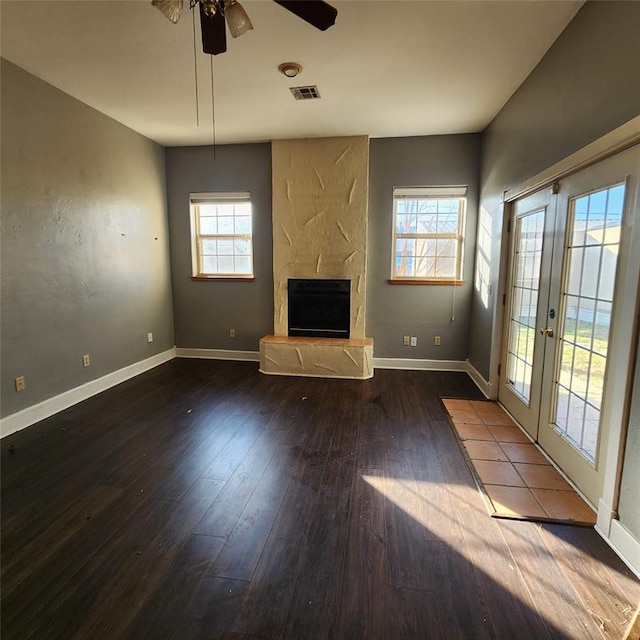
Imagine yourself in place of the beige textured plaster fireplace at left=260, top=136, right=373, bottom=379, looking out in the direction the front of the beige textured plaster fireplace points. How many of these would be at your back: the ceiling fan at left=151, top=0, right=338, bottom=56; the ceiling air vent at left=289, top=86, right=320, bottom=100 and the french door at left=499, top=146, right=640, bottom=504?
0

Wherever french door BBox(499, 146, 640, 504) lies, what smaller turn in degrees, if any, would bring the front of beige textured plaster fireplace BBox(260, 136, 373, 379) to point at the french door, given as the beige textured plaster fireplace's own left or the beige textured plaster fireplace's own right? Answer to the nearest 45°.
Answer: approximately 45° to the beige textured plaster fireplace's own left

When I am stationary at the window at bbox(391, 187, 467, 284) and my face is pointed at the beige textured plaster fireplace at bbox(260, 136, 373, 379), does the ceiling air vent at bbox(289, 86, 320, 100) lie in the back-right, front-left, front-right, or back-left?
front-left

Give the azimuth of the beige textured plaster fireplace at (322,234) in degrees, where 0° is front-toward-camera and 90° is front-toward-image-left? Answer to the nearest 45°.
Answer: approximately 0°

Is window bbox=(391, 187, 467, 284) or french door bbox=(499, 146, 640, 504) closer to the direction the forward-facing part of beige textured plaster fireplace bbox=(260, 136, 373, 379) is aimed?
the french door

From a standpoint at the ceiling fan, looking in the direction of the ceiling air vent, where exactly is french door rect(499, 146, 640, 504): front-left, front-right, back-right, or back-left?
front-right

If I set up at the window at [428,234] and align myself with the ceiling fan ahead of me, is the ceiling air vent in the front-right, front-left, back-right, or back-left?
front-right

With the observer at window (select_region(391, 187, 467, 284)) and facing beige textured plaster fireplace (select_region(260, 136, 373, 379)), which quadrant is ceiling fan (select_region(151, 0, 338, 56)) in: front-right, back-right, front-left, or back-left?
front-left

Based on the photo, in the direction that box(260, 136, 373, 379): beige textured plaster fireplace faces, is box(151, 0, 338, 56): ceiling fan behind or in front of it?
in front

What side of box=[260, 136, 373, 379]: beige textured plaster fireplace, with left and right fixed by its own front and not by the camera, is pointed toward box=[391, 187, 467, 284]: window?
left

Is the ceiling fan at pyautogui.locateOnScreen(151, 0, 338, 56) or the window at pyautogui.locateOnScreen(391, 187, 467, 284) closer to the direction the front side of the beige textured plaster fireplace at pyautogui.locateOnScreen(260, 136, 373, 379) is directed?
the ceiling fan

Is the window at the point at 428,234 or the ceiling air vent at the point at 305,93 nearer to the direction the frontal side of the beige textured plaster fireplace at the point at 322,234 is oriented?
the ceiling air vent

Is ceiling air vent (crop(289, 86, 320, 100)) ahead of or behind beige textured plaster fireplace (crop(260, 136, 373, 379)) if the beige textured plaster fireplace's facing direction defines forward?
ahead
